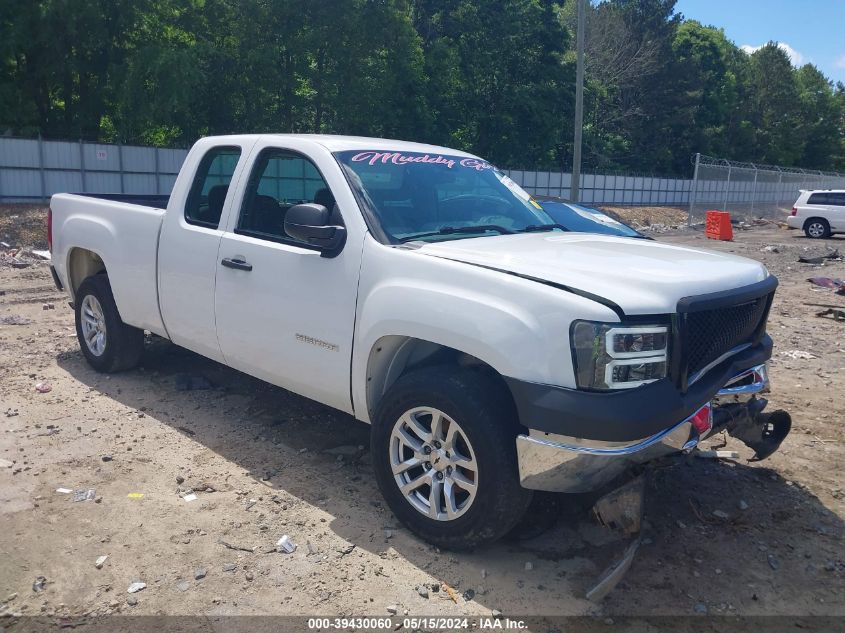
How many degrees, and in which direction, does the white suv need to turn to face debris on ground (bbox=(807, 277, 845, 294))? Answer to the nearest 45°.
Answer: approximately 90° to its right

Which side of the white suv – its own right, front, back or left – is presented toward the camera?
right

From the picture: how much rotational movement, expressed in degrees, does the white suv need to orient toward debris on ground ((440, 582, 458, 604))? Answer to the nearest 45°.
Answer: approximately 90° to its right

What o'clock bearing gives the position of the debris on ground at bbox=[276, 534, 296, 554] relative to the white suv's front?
The debris on ground is roughly at 3 o'clock from the white suv.

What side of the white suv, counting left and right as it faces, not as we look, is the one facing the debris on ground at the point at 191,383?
right

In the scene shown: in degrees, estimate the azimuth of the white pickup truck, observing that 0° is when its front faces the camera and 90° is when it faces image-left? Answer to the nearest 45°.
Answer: approximately 315°

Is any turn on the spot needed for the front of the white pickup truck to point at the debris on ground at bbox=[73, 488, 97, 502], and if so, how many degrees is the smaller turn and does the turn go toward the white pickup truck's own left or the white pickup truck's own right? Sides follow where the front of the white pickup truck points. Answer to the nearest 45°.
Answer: approximately 135° to the white pickup truck's own right

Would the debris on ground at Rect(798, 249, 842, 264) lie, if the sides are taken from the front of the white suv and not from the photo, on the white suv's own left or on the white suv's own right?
on the white suv's own right
